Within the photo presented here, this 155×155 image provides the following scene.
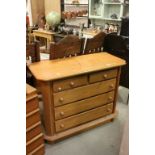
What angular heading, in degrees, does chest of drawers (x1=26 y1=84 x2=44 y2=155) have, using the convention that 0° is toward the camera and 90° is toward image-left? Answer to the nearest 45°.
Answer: approximately 315°

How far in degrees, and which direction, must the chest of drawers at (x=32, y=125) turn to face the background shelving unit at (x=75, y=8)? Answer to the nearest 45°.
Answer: approximately 135° to its left

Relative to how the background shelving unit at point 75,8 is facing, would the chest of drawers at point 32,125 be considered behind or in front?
in front

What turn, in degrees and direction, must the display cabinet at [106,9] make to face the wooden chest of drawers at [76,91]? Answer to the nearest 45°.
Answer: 0° — it already faces it

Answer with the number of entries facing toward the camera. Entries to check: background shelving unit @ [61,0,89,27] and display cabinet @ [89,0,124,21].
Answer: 2

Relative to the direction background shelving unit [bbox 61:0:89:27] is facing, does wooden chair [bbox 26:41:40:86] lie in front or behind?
in front
